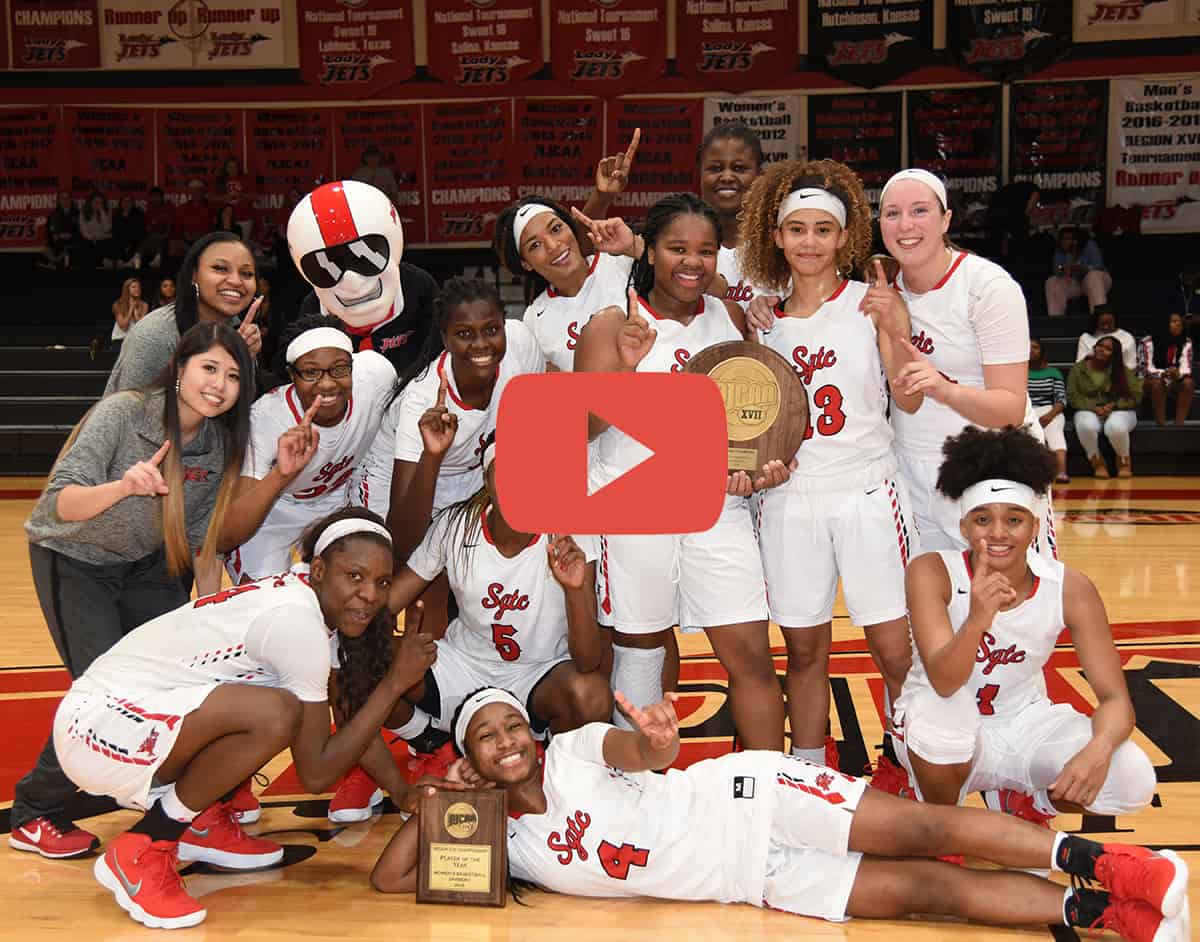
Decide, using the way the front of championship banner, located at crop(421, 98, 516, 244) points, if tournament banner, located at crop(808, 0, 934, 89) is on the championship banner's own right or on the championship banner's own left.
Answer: on the championship banner's own left

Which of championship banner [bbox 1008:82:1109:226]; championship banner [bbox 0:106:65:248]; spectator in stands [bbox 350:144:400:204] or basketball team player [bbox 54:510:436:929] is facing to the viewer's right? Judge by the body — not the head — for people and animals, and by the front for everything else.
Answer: the basketball team player

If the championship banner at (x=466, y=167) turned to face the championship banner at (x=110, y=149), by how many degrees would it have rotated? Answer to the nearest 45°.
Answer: approximately 90° to its right

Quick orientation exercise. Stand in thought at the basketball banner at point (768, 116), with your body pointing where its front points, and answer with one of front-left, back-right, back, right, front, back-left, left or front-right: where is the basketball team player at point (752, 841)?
front

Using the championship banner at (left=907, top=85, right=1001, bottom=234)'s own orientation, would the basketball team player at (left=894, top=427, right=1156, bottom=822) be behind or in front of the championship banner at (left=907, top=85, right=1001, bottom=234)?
in front

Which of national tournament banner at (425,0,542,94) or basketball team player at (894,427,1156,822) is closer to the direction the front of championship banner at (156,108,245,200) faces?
the basketball team player

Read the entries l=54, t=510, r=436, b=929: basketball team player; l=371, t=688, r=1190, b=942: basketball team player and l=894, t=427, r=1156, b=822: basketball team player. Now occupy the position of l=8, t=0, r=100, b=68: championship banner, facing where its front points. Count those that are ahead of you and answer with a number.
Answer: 3

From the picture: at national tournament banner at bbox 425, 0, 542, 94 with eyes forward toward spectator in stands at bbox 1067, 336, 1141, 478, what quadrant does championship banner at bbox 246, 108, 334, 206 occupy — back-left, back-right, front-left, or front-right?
back-right
